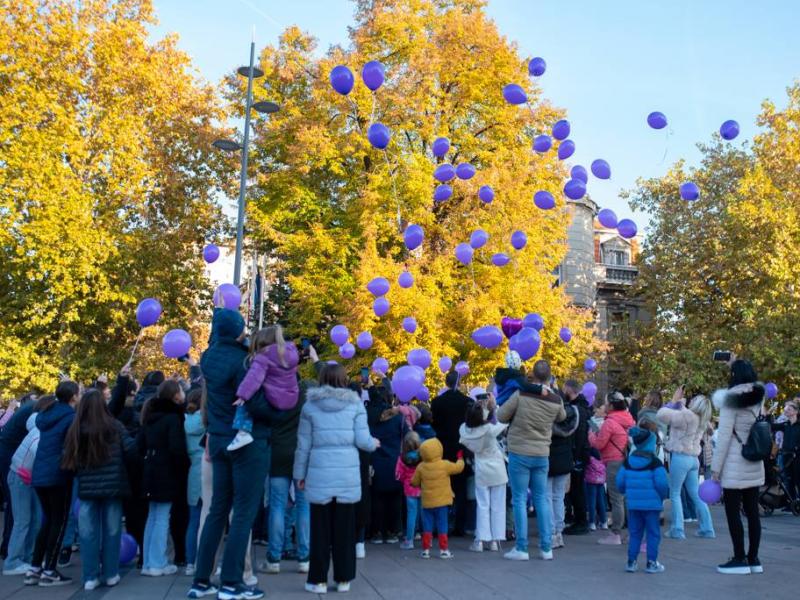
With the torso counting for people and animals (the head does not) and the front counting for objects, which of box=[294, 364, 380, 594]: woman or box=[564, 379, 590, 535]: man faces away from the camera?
the woman

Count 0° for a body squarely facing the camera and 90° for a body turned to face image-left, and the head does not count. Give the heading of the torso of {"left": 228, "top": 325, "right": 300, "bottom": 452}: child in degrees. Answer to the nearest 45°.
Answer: approximately 135°

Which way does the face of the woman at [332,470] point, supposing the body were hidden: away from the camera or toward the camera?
away from the camera

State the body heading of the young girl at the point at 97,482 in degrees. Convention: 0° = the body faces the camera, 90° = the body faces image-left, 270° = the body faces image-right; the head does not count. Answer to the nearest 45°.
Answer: approximately 180°

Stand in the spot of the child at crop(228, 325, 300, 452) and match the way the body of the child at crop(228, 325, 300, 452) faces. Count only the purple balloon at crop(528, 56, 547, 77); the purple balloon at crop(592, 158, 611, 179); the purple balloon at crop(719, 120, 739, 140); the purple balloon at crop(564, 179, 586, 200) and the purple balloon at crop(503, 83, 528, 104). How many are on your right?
5

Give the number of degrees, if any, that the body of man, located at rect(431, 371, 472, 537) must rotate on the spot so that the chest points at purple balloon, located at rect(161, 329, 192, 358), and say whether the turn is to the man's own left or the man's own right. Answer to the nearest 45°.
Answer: approximately 90° to the man's own left

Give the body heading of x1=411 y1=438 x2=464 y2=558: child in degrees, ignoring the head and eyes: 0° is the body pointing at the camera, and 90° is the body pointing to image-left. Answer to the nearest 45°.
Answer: approximately 180°

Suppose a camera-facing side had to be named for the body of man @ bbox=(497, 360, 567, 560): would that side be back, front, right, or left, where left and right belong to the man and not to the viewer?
back

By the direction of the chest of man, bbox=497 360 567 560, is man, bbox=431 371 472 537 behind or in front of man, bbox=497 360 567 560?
in front

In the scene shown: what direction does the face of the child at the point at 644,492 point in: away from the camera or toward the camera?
away from the camera
